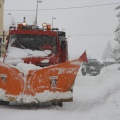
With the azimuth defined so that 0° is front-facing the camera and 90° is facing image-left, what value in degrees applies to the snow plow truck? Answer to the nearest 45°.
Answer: approximately 0°
